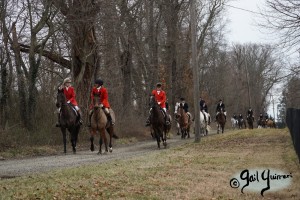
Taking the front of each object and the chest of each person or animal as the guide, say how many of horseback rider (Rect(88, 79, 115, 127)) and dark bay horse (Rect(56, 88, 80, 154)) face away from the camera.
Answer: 0

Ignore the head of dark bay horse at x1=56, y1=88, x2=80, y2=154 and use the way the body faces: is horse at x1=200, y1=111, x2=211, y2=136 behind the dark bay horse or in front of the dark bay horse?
behind

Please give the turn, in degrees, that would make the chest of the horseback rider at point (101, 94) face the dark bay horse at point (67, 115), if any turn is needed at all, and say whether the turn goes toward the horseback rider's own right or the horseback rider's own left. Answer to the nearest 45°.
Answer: approximately 90° to the horseback rider's own right

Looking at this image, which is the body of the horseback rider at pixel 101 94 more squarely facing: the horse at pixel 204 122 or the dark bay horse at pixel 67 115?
the dark bay horse

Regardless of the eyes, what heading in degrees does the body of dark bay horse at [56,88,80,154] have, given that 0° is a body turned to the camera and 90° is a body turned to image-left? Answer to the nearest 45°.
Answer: approximately 45°

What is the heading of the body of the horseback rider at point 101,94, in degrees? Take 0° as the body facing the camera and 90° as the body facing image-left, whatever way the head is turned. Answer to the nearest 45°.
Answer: approximately 45°

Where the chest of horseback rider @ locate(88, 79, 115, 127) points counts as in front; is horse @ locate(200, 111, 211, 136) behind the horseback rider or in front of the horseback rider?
behind

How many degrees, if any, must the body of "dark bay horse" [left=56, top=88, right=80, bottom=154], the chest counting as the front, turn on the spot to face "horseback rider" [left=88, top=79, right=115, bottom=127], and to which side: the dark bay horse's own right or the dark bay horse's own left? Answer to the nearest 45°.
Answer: approximately 90° to the dark bay horse's own left
